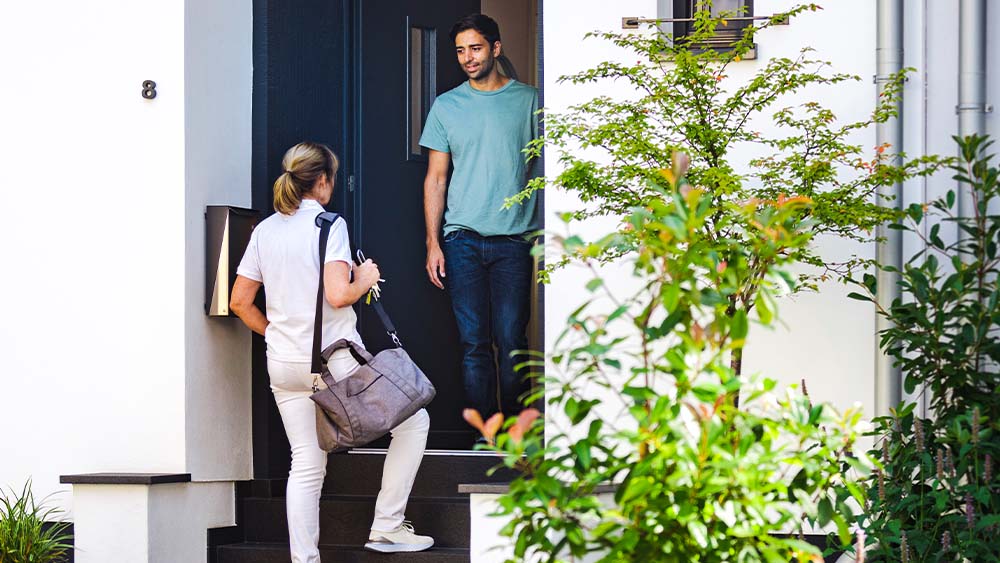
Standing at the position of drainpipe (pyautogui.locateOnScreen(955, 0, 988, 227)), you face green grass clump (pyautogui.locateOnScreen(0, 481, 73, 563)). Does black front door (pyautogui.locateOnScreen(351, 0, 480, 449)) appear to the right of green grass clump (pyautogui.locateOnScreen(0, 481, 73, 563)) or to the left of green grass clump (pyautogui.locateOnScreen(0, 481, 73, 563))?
right

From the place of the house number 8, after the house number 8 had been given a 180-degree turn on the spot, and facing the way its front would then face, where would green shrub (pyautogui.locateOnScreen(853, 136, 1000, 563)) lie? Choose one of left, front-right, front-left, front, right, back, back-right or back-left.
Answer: back-right

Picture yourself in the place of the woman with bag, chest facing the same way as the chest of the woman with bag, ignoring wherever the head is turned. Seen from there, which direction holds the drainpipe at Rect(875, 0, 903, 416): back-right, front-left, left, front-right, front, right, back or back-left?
front-right

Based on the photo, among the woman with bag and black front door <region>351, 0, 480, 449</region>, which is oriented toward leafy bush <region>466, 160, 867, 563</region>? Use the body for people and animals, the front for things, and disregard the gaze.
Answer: the black front door

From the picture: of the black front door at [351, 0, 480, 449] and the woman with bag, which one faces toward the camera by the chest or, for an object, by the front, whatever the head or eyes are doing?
the black front door

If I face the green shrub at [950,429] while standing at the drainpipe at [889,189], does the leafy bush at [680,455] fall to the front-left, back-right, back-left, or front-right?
front-right

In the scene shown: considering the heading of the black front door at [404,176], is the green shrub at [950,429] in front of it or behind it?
in front

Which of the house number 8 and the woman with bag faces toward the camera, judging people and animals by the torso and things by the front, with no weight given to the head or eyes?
the house number 8

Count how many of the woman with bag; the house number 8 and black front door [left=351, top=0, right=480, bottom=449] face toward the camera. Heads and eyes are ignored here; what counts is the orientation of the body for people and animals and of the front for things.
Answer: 2

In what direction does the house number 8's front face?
toward the camera

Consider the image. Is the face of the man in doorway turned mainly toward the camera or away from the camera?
toward the camera

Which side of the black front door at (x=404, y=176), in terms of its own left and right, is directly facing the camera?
front

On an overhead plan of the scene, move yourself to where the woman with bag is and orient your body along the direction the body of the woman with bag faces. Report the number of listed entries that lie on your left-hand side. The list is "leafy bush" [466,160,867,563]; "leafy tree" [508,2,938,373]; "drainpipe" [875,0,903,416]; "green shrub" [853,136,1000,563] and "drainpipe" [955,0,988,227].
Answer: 0

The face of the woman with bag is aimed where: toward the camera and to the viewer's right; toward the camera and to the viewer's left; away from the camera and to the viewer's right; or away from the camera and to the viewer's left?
away from the camera and to the viewer's right

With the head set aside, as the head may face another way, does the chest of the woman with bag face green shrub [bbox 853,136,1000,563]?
no

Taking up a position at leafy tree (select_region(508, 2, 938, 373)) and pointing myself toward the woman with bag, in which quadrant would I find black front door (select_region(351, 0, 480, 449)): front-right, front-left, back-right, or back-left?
front-right

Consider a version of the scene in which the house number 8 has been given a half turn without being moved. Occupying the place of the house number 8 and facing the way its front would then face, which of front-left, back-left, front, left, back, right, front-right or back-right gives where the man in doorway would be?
right

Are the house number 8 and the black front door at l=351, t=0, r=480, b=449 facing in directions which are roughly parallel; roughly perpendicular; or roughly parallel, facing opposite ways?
roughly parallel

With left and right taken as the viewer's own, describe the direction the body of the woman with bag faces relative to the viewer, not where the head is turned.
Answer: facing away from the viewer and to the right of the viewer
